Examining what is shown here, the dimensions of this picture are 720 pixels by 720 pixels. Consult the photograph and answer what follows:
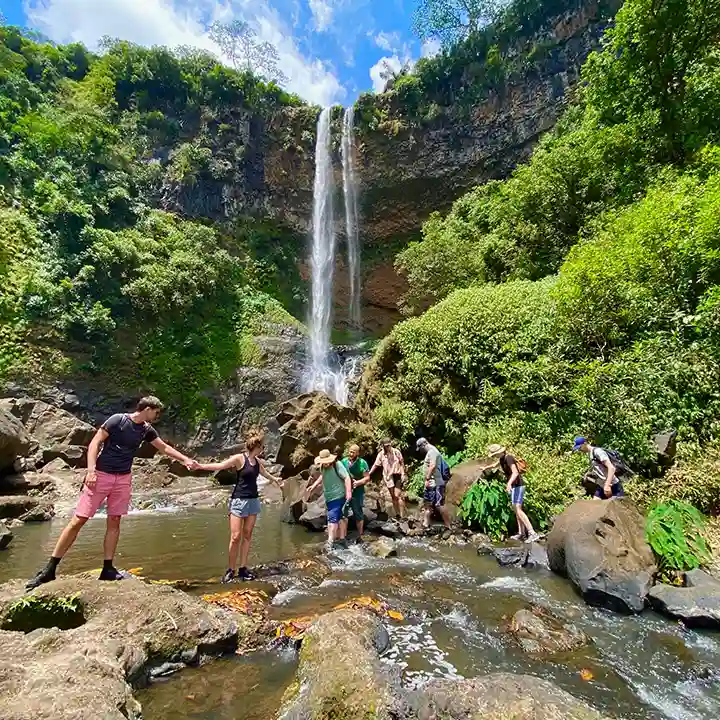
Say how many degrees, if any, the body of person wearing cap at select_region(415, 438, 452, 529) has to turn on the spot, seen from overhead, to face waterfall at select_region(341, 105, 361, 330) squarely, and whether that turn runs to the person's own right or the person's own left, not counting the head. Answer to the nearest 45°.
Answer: approximately 90° to the person's own right

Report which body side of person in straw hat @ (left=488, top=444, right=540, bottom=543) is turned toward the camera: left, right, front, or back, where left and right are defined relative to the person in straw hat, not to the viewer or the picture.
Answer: left

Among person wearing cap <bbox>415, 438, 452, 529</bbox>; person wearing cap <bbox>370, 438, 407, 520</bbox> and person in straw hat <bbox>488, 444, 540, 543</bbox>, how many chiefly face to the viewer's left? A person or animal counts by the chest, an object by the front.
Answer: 2

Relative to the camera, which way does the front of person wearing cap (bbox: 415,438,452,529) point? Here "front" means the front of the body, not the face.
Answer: to the viewer's left

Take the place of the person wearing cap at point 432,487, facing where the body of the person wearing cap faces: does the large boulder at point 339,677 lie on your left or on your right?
on your left

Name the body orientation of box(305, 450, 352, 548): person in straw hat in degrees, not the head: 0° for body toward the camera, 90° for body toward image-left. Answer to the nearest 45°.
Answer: approximately 45°

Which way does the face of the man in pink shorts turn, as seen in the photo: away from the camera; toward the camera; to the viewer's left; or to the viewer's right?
to the viewer's right
